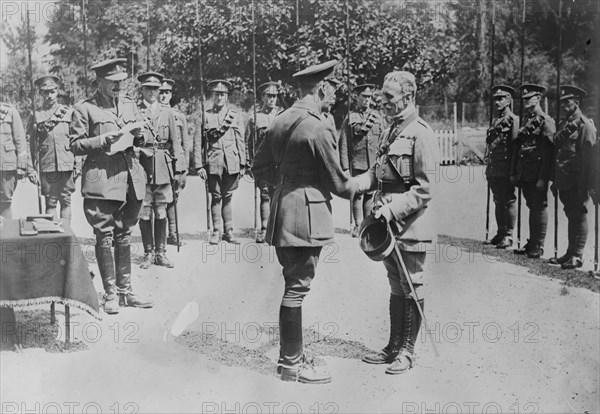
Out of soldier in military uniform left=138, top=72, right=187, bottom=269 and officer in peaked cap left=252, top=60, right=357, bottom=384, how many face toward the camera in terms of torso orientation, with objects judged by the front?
1

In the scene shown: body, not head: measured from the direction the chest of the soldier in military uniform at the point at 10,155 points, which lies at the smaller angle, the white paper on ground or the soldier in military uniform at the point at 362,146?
the white paper on ground

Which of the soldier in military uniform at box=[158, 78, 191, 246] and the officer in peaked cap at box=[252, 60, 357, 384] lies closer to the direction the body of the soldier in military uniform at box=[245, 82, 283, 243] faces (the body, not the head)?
the officer in peaked cap

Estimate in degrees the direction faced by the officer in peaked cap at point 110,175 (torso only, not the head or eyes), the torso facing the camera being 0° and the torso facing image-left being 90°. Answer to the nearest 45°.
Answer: approximately 315°

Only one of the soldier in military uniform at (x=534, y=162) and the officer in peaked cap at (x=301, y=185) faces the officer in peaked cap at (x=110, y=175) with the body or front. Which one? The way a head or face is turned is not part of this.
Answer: the soldier in military uniform

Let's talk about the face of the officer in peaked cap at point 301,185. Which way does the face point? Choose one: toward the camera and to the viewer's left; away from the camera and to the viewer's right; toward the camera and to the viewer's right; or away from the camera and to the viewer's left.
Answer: away from the camera and to the viewer's right

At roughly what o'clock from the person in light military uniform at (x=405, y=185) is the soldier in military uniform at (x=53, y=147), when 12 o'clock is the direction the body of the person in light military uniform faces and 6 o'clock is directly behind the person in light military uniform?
The soldier in military uniform is roughly at 2 o'clock from the person in light military uniform.

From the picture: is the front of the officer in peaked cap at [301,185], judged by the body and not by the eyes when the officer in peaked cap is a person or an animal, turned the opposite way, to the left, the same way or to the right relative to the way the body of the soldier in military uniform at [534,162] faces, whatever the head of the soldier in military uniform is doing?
the opposite way

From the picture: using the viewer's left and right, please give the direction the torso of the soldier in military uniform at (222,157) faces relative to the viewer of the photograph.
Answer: facing the viewer

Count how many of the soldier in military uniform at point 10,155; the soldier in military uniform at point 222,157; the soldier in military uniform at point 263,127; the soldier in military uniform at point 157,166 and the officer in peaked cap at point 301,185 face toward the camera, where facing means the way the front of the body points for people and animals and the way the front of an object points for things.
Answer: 4

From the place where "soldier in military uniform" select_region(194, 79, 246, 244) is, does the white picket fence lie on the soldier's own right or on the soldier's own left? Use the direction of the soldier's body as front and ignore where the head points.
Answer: on the soldier's own left

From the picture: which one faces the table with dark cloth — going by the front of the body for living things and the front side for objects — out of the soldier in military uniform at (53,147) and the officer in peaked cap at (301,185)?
the soldier in military uniform

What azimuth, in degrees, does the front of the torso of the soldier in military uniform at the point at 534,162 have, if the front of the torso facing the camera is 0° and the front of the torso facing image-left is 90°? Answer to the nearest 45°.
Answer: approximately 45°

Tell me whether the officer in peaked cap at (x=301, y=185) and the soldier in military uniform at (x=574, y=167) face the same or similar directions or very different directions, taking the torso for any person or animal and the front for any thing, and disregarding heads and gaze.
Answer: very different directions

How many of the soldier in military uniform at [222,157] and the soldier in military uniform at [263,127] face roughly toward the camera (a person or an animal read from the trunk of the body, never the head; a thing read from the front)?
2
